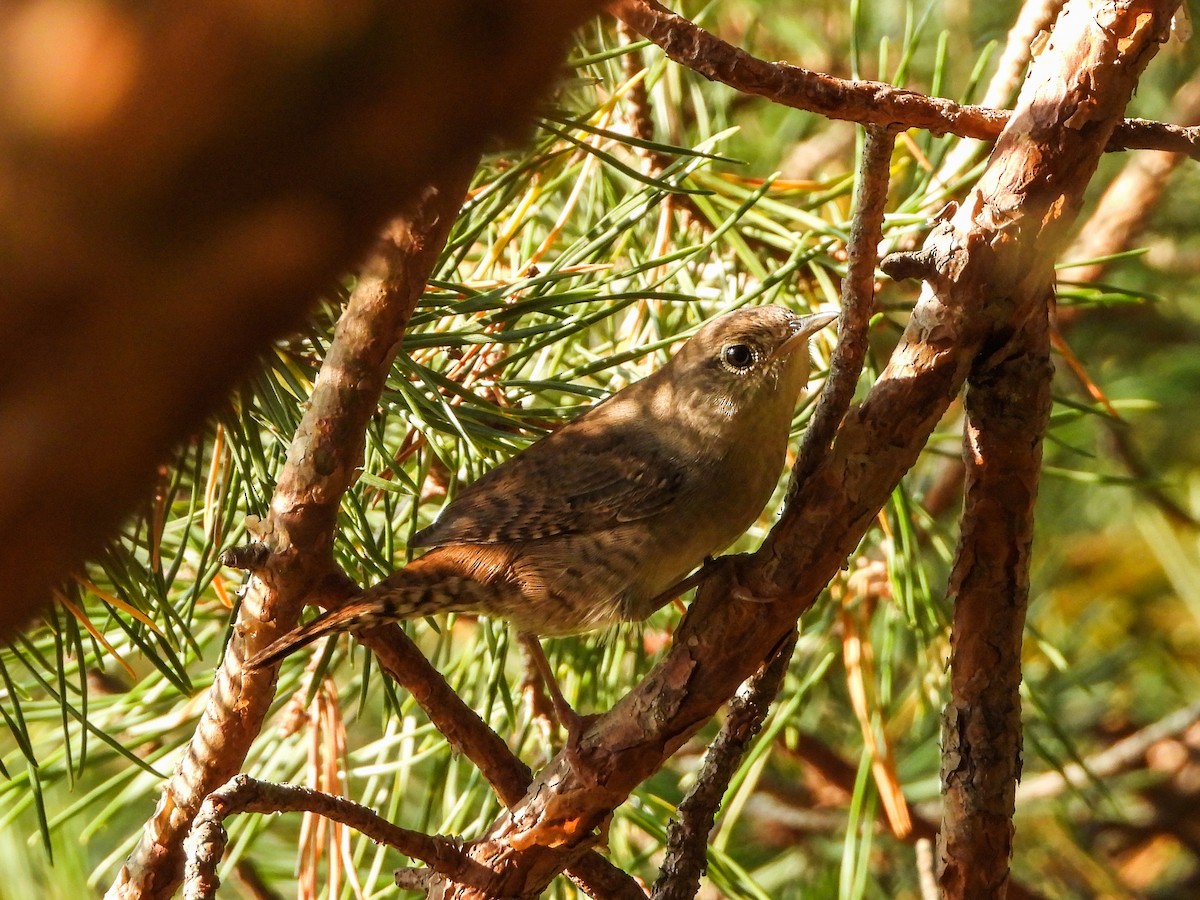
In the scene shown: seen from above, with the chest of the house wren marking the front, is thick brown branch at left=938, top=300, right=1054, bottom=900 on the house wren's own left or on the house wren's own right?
on the house wren's own left

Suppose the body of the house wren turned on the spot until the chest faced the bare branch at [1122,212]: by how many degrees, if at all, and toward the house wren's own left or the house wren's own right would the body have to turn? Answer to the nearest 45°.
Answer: approximately 45° to the house wren's own left

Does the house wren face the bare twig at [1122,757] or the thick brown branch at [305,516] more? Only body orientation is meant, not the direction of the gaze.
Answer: the bare twig

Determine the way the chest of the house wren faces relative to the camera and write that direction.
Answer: to the viewer's right
